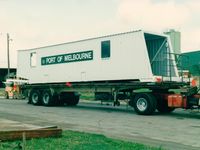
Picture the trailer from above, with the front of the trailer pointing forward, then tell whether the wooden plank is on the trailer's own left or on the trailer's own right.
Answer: on the trailer's own right

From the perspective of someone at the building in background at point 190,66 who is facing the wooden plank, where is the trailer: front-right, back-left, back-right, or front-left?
front-right

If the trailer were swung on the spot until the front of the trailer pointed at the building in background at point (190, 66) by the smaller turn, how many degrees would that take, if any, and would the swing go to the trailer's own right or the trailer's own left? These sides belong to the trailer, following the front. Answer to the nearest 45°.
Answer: approximately 45° to the trailer's own left

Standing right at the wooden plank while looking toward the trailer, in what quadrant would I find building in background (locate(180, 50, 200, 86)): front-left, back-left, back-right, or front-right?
front-right

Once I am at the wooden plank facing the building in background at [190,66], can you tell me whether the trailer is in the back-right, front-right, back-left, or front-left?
front-left
